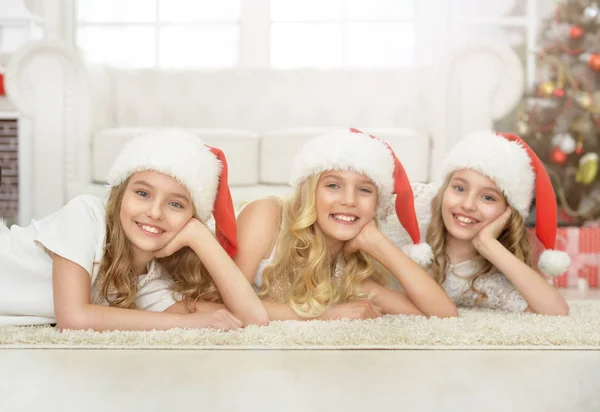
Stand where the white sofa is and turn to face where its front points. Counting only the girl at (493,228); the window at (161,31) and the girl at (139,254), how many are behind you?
1

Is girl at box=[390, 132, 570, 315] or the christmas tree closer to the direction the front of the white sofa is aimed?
the girl

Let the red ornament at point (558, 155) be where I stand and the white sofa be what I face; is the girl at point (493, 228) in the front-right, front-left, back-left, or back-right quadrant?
front-left

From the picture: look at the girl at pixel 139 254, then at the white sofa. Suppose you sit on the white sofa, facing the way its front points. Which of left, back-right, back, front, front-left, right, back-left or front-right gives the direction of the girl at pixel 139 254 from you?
front

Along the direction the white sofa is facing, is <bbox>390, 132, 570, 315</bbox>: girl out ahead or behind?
ahead

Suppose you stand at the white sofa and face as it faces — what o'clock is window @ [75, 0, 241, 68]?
The window is roughly at 6 o'clock from the white sofa.

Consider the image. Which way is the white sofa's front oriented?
toward the camera
